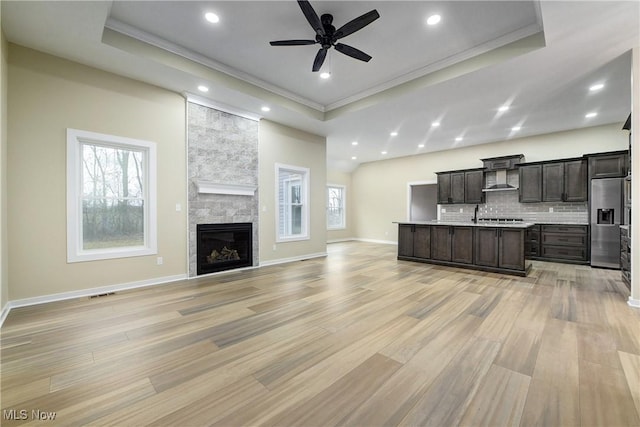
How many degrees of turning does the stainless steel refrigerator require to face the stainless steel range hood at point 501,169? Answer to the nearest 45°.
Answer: approximately 90° to its right

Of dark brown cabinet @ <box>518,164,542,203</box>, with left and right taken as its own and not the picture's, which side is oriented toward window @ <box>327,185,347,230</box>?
right

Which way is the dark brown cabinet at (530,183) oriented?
toward the camera

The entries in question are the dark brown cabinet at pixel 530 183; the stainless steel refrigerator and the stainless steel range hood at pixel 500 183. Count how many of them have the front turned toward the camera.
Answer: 3

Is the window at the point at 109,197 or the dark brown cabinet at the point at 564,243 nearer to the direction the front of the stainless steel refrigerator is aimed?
the window

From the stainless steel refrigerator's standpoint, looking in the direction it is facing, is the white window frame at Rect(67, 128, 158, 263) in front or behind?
in front

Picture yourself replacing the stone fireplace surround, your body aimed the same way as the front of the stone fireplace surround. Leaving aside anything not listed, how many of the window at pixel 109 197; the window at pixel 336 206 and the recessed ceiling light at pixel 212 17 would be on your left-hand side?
1

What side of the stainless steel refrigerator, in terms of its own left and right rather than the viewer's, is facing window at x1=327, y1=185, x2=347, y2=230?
right

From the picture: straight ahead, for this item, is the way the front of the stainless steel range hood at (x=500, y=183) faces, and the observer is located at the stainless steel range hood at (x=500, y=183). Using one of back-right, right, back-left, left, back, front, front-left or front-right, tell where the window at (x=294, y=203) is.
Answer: front-right

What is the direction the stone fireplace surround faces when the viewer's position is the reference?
facing the viewer and to the right of the viewer

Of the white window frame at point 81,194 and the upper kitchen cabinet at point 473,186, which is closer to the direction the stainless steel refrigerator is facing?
the white window frame

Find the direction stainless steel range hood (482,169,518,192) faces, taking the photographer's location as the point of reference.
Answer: facing the viewer

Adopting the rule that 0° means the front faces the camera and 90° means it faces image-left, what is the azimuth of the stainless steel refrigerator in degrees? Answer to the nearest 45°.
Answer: approximately 0°

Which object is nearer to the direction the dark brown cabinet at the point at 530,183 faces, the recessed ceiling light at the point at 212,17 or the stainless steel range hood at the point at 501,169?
the recessed ceiling light

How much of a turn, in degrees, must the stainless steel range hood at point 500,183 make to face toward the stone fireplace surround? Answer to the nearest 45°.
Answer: approximately 45° to its right

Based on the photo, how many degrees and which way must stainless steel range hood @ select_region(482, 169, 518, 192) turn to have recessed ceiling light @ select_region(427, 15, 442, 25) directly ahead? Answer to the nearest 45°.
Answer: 0° — it already faces it
